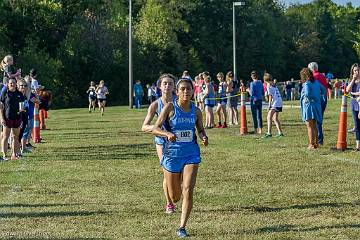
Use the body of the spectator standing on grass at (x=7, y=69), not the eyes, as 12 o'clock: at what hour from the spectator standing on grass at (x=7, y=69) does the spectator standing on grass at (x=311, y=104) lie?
the spectator standing on grass at (x=311, y=104) is roughly at 11 o'clock from the spectator standing on grass at (x=7, y=69).

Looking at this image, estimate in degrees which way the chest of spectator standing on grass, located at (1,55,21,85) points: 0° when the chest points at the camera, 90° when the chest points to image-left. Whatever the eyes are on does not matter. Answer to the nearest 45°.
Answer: approximately 315°

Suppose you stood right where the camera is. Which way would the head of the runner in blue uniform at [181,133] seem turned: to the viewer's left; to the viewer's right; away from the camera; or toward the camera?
toward the camera

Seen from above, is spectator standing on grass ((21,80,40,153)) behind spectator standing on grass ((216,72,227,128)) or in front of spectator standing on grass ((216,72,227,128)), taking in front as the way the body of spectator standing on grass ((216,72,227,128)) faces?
in front

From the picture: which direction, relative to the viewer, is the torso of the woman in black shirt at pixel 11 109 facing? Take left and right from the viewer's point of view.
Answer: facing the viewer

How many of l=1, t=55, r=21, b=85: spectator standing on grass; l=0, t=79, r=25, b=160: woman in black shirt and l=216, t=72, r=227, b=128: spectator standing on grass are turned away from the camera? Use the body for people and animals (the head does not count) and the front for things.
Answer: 0

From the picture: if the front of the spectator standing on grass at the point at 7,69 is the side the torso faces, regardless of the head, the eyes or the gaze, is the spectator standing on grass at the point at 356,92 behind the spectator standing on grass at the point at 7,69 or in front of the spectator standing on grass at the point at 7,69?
in front

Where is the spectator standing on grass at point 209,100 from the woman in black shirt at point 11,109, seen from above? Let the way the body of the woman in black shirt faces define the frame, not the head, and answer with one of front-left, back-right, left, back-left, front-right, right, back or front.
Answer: back-left

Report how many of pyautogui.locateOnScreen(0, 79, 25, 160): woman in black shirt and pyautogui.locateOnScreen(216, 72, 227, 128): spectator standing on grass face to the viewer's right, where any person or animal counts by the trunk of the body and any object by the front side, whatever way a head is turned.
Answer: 0

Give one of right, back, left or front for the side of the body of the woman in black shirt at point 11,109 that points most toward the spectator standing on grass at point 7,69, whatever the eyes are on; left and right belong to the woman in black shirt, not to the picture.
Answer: back

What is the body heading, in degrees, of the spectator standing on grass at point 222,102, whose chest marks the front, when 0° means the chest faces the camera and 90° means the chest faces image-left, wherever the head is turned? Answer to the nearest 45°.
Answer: approximately 45°

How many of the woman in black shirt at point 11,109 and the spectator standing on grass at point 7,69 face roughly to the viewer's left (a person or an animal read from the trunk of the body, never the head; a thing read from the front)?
0

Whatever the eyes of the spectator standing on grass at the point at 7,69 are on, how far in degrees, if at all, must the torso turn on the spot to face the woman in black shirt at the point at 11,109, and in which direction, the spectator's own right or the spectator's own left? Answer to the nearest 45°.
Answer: approximately 45° to the spectator's own right
